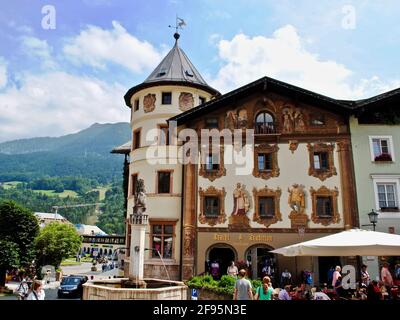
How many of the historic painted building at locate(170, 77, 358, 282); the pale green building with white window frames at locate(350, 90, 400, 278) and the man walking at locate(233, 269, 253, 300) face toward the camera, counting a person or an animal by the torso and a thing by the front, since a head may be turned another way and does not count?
2

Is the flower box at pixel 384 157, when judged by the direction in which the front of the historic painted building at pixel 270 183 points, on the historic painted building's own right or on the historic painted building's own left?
on the historic painted building's own left

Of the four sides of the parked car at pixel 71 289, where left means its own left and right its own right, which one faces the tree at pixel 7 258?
right

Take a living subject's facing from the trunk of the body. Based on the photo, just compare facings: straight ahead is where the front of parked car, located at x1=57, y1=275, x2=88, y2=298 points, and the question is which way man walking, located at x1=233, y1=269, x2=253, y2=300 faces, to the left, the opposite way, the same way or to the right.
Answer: the opposite way

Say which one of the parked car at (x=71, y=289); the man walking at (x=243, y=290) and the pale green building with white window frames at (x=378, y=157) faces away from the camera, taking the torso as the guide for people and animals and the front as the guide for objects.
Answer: the man walking

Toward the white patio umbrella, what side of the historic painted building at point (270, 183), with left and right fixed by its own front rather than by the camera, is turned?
front

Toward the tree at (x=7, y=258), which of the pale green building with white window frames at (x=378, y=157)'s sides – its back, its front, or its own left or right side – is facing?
right

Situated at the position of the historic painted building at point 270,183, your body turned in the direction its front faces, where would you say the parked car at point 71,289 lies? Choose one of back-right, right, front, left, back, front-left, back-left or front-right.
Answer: right

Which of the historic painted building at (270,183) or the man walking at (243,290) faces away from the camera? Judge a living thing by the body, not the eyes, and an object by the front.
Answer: the man walking

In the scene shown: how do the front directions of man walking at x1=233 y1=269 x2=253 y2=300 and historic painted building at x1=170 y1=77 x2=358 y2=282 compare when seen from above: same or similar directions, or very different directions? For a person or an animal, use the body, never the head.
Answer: very different directions

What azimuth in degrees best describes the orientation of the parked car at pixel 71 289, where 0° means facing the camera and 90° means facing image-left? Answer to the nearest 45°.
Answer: approximately 45°

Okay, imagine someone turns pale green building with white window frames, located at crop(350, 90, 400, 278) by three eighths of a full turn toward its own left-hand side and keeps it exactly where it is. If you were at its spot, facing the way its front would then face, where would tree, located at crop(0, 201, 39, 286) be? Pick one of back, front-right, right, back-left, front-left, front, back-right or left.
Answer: back-left

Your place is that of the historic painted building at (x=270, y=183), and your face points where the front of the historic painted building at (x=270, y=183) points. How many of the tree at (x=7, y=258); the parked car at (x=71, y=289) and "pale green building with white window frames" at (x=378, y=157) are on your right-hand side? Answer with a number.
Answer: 2

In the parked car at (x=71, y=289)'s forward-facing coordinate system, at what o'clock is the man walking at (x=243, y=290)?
The man walking is roughly at 10 o'clock from the parked car.

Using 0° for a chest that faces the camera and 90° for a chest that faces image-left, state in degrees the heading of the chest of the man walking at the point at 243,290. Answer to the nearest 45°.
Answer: approximately 180°
